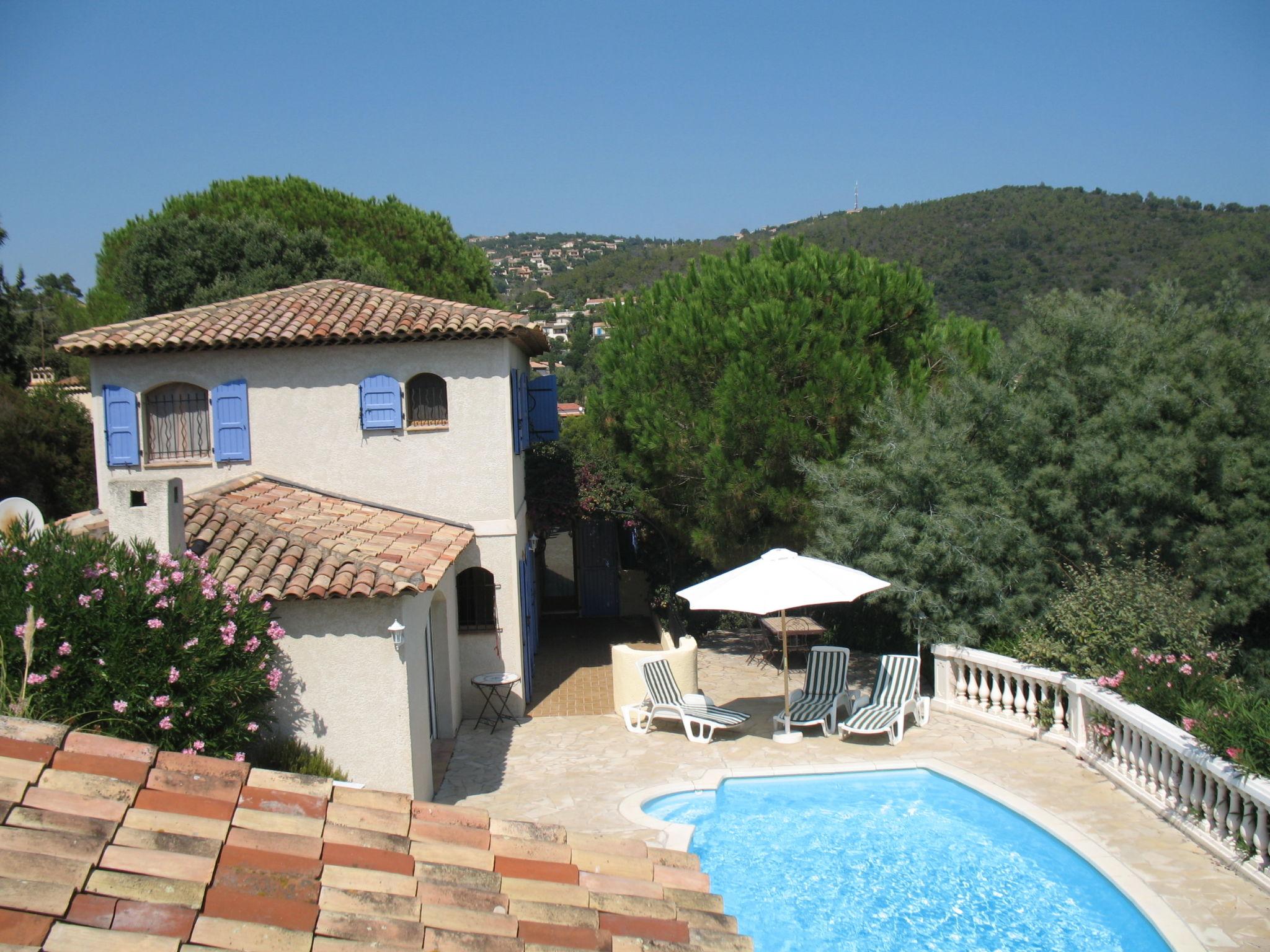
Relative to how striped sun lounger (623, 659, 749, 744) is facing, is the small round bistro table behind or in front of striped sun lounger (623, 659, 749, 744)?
behind

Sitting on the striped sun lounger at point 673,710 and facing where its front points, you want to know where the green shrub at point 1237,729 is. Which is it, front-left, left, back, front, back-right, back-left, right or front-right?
front

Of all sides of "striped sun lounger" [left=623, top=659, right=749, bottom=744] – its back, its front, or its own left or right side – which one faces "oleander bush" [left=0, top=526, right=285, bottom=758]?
right

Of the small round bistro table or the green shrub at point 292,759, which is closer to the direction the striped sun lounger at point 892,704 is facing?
the green shrub

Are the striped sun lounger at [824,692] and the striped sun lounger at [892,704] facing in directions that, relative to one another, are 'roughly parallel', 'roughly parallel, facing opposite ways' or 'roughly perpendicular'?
roughly parallel

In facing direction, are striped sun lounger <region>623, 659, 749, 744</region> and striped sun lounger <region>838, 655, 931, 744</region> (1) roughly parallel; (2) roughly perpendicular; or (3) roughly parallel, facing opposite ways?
roughly perpendicular

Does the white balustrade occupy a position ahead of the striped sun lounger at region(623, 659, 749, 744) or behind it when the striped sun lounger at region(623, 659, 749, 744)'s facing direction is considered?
ahead

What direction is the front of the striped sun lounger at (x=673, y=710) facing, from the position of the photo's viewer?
facing the viewer and to the right of the viewer

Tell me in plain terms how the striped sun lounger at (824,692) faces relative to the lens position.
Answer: facing the viewer and to the left of the viewer

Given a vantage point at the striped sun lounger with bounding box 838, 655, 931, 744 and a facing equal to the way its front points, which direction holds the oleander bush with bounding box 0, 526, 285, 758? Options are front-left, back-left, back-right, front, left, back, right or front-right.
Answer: front

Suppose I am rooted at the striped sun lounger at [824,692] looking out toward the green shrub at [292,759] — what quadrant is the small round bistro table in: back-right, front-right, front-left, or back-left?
front-right

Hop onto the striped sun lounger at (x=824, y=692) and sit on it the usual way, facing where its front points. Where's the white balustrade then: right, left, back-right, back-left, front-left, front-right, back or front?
left

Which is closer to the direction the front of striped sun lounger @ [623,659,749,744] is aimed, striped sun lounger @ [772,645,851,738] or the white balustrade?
the white balustrade

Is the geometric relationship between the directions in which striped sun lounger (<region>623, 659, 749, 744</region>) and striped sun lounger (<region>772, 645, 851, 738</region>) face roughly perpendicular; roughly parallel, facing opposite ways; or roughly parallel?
roughly perpendicular
